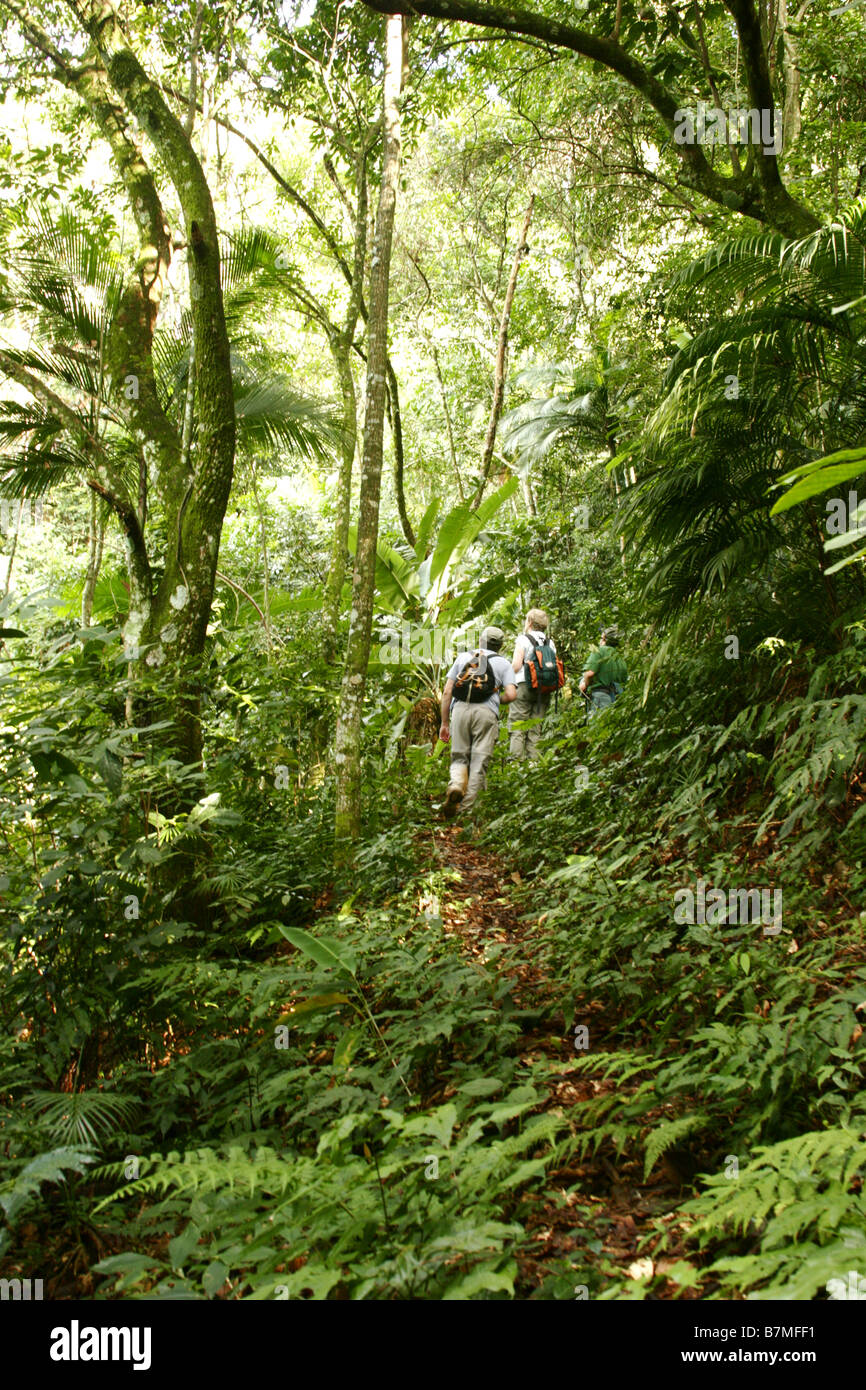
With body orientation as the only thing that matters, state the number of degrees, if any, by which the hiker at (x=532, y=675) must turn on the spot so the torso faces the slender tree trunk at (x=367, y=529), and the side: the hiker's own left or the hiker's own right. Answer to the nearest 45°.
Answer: approximately 135° to the hiker's own left

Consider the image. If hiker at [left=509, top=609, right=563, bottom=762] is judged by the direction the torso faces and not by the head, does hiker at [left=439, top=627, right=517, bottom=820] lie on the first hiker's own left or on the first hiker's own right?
on the first hiker's own left

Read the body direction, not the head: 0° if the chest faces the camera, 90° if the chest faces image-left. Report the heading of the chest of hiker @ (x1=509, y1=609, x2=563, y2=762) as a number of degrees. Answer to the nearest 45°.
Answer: approximately 135°
